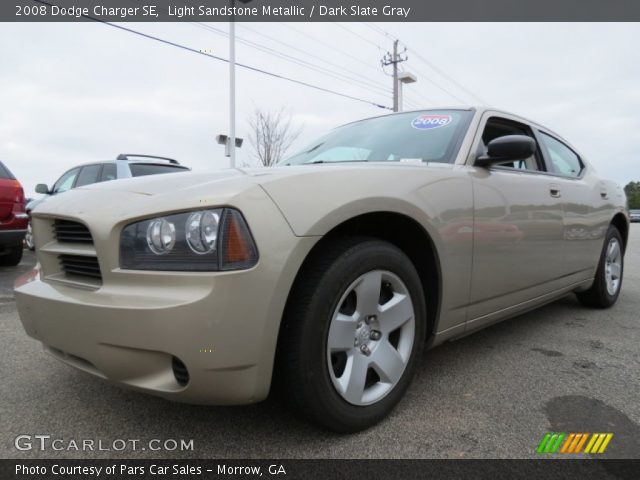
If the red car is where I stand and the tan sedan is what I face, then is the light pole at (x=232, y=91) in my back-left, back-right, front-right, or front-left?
back-left

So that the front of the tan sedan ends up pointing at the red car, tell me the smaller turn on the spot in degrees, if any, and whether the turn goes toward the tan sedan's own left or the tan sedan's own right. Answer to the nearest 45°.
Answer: approximately 90° to the tan sedan's own right

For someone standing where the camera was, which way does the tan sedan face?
facing the viewer and to the left of the viewer

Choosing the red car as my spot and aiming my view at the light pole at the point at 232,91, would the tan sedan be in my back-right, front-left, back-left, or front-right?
back-right

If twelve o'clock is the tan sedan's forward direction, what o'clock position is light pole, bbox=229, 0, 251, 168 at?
The light pole is roughly at 4 o'clock from the tan sedan.
